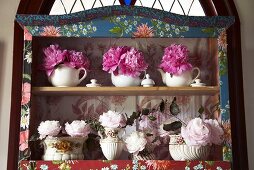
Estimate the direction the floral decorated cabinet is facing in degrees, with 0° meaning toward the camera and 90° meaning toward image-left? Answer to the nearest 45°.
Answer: approximately 0°
